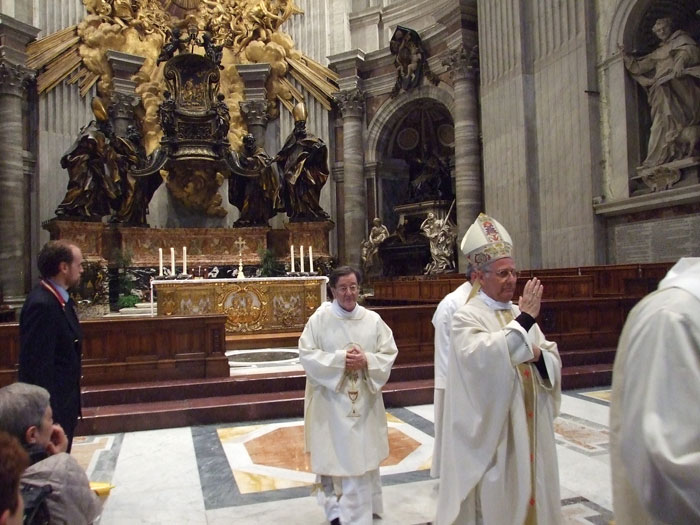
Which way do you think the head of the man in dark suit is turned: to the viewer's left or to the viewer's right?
to the viewer's right

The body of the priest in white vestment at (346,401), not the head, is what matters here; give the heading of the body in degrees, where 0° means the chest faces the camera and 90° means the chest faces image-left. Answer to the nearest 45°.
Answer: approximately 0°

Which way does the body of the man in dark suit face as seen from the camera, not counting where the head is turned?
to the viewer's right

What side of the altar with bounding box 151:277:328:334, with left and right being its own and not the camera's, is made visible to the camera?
front

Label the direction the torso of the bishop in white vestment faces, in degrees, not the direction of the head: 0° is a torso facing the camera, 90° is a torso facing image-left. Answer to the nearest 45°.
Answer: approximately 315°

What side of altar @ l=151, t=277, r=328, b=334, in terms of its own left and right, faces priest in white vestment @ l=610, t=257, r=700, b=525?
front

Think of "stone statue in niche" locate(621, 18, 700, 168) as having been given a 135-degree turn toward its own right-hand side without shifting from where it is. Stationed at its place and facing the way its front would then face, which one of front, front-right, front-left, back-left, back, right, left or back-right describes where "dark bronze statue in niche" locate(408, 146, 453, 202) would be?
front-left

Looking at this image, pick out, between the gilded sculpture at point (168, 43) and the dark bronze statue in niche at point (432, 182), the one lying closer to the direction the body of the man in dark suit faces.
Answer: the dark bronze statue in niche

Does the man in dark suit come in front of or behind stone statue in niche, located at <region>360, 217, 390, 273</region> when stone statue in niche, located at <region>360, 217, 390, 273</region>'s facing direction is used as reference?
in front
